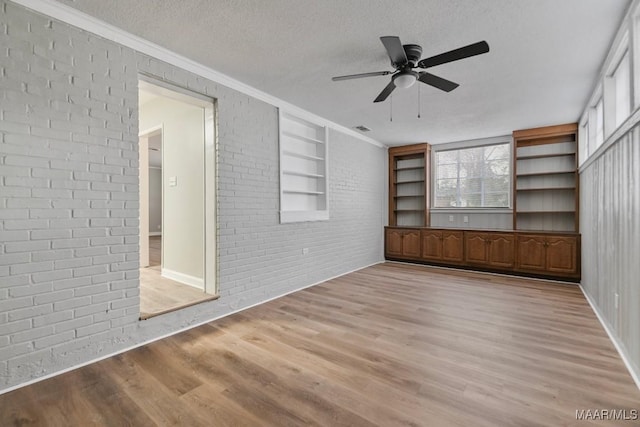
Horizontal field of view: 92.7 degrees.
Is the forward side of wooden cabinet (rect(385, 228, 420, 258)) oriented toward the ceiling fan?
yes

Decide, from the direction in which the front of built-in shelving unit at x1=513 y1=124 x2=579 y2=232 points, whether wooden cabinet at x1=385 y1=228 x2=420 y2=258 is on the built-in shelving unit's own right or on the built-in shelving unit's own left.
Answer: on the built-in shelving unit's own right

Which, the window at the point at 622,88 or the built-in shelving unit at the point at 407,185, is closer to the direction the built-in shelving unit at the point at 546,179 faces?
the window

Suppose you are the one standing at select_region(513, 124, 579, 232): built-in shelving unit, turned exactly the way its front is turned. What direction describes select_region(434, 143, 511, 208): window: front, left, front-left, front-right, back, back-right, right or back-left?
right

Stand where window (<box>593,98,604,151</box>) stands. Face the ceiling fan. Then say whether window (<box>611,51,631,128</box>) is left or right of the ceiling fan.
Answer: left

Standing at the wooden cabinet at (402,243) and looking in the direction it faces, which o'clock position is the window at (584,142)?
The window is roughly at 10 o'clock from the wooden cabinet.

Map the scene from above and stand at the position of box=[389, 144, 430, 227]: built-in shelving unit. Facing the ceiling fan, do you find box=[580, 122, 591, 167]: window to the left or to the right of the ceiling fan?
left

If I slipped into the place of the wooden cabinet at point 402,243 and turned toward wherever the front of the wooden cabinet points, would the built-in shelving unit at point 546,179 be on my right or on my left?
on my left

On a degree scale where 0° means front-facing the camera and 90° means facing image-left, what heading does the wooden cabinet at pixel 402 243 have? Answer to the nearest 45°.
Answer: approximately 0°

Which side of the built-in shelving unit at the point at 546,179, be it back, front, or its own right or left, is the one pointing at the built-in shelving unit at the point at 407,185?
right

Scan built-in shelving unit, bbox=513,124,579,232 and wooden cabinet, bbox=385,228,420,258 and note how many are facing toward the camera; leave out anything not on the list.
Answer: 2
